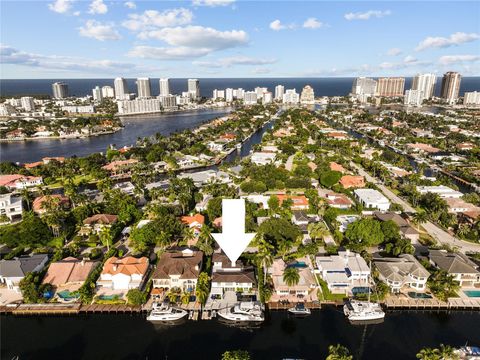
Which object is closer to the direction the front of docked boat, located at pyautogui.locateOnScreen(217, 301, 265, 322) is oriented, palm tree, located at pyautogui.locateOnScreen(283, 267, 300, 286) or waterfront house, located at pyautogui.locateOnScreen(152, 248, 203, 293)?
the waterfront house

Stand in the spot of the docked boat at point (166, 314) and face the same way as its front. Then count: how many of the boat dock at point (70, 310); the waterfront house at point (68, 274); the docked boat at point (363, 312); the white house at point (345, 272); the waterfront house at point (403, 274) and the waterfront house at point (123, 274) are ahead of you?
3

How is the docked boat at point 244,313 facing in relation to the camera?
to the viewer's left

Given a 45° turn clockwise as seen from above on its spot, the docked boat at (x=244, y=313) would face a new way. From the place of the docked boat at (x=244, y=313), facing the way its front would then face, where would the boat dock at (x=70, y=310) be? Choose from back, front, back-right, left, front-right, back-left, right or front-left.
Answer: front-left

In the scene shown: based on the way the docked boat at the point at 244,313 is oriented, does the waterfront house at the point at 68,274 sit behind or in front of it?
in front

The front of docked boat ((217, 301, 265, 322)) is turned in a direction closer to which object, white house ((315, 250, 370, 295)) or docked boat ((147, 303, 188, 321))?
the docked boat

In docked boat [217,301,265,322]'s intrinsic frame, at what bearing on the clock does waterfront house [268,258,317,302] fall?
The waterfront house is roughly at 5 o'clock from the docked boat.

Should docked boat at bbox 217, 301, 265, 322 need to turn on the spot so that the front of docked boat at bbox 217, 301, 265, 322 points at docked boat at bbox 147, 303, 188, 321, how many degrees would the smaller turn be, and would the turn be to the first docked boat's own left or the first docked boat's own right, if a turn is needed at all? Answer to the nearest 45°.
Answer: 0° — it already faces it

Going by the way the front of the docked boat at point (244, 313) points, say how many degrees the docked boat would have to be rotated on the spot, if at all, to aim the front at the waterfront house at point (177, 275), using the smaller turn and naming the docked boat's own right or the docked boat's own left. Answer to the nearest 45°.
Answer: approximately 45° to the docked boat's own right

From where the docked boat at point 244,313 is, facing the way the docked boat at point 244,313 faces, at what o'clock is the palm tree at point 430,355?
The palm tree is roughly at 7 o'clock from the docked boat.

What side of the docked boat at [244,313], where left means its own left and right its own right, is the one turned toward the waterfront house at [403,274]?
back
